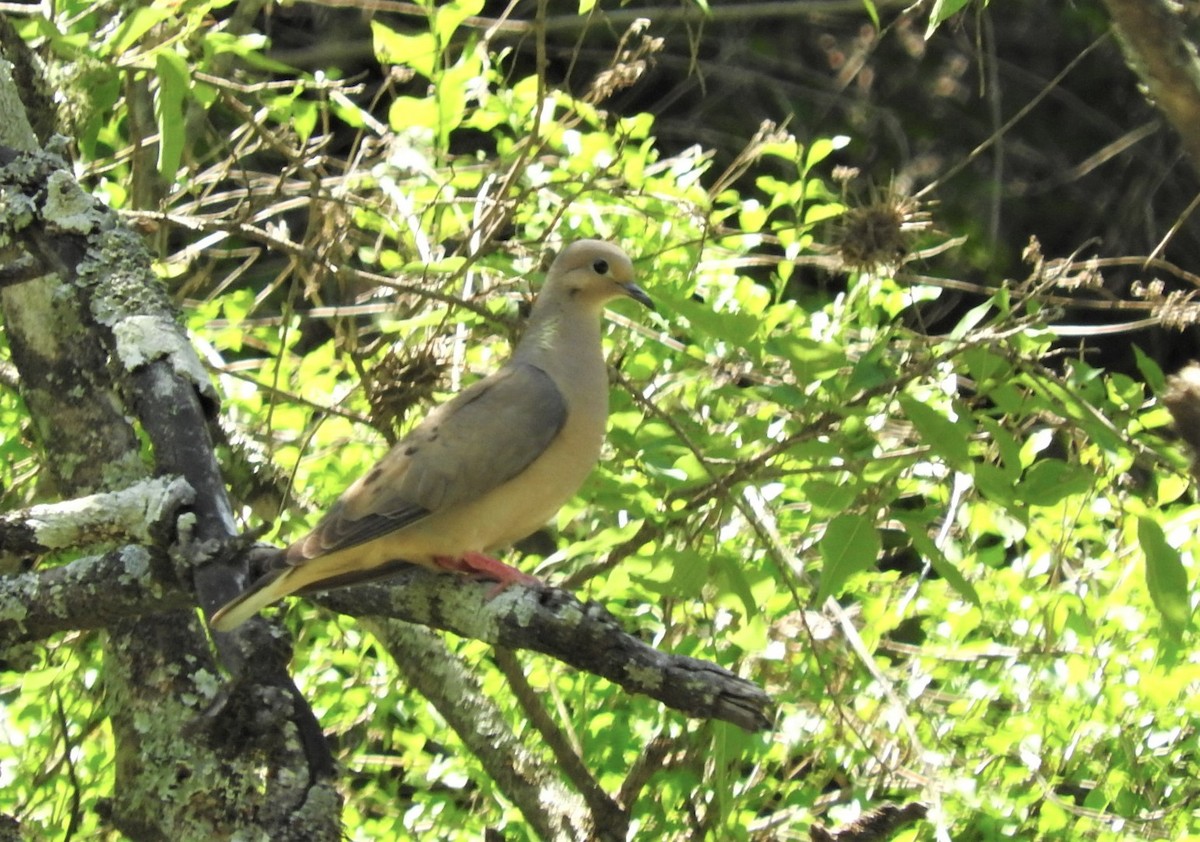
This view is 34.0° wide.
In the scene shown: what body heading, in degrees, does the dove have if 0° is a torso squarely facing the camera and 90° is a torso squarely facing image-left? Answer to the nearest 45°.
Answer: approximately 270°

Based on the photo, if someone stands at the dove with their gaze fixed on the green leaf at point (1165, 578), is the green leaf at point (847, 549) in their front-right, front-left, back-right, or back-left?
front-right

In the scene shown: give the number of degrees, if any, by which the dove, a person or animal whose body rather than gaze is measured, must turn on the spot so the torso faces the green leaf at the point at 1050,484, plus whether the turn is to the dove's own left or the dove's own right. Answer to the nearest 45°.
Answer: approximately 45° to the dove's own right

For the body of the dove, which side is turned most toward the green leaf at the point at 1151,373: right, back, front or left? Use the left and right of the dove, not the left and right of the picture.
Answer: front

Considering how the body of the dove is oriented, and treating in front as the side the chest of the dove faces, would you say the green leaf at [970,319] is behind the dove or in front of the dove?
in front

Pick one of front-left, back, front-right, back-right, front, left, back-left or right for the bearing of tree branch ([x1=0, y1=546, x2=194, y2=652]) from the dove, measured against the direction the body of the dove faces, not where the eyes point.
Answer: back-right
